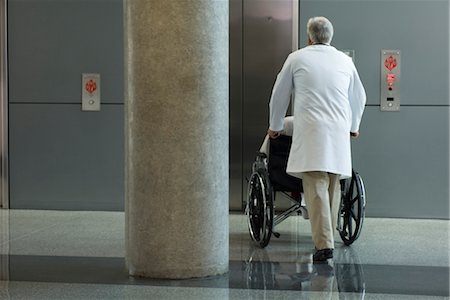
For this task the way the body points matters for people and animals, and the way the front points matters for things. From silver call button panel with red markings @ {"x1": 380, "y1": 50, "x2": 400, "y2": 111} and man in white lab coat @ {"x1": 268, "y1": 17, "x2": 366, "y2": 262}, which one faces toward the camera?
the silver call button panel with red markings

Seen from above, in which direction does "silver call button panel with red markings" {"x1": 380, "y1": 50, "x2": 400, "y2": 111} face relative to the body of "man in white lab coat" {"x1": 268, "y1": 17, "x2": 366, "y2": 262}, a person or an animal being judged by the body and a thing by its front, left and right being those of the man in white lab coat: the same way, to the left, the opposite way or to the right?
the opposite way

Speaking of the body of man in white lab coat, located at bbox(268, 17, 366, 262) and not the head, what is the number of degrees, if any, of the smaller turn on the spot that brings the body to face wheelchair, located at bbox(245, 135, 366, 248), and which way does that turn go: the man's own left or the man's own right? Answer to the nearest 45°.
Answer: approximately 45° to the man's own left

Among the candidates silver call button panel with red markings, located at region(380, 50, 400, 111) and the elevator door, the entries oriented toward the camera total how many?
2

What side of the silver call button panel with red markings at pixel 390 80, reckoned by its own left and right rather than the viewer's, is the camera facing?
front

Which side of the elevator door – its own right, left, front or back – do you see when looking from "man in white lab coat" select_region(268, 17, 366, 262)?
front

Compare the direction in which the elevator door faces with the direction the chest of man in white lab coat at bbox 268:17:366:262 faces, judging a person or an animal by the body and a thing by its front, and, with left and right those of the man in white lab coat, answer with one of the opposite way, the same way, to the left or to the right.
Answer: the opposite way

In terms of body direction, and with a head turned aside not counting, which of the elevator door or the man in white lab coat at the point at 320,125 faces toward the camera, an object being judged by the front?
the elevator door

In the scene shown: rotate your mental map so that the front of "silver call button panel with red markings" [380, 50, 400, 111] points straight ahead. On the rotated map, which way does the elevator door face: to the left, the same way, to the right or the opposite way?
the same way

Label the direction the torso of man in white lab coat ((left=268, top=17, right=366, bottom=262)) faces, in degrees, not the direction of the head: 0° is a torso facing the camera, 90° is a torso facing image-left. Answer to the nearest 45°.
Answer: approximately 180°

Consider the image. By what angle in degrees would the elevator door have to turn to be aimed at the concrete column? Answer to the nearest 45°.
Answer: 0° — it already faces it

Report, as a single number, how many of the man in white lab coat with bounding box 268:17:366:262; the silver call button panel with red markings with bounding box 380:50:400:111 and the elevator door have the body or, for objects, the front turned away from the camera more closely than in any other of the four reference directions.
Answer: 1

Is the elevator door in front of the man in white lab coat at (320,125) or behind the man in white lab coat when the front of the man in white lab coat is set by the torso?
in front

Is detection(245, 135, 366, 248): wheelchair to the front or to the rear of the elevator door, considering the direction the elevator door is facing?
to the front
